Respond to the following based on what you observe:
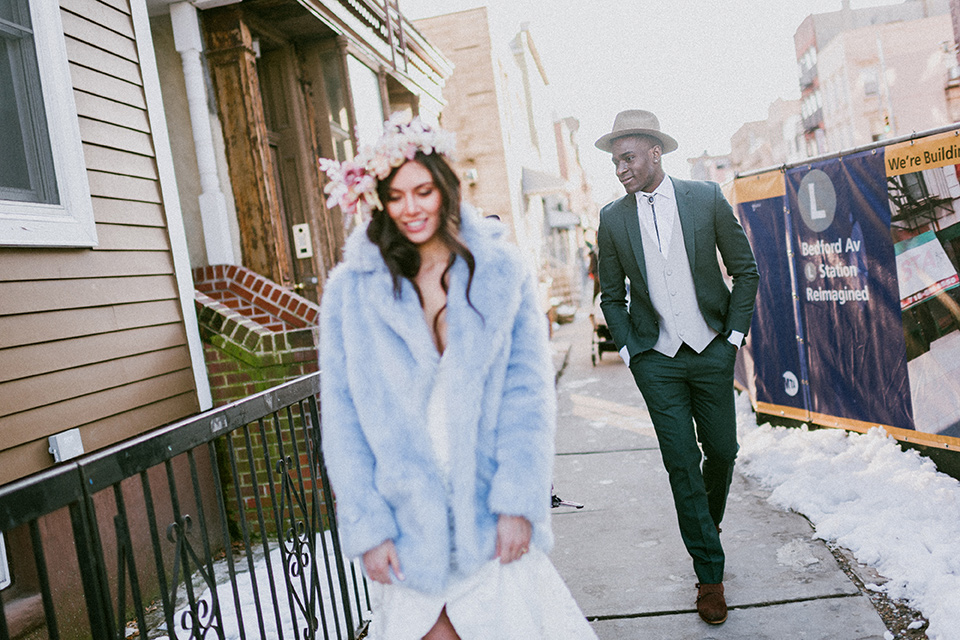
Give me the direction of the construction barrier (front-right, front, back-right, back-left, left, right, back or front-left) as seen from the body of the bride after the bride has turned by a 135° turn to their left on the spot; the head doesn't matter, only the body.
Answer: front

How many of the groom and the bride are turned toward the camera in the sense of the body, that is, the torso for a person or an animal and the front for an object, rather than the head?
2

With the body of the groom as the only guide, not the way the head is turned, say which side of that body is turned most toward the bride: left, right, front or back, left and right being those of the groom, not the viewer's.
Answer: front

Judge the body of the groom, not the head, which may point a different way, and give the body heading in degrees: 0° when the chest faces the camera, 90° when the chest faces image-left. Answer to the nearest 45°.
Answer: approximately 0°

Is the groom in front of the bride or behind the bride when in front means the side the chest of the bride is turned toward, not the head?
behind

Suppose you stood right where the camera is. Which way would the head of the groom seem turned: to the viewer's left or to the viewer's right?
to the viewer's left

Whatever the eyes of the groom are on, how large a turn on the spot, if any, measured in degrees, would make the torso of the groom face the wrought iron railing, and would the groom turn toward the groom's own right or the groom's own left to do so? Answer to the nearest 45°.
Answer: approximately 45° to the groom's own right

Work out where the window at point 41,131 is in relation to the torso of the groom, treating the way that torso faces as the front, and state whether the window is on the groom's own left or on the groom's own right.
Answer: on the groom's own right

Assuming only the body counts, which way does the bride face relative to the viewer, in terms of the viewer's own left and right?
facing the viewer
